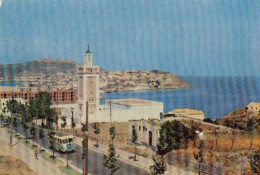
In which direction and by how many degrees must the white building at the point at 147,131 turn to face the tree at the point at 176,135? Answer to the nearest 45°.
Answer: approximately 90° to its left

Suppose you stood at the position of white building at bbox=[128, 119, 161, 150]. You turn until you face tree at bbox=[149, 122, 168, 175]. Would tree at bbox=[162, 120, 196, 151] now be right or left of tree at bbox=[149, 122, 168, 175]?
left

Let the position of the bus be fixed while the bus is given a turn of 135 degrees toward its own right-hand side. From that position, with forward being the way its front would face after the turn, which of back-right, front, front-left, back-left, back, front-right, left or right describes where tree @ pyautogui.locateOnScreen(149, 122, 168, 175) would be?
back-left

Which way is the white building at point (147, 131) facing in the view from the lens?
facing the viewer and to the left of the viewer

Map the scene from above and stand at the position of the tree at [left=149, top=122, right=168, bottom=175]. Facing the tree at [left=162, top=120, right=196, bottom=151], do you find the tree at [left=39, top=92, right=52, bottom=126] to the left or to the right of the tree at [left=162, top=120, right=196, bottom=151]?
left

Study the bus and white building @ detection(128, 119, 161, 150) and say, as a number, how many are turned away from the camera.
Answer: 0

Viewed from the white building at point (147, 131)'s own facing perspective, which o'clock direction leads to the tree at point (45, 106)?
The tree is roughly at 3 o'clock from the white building.
